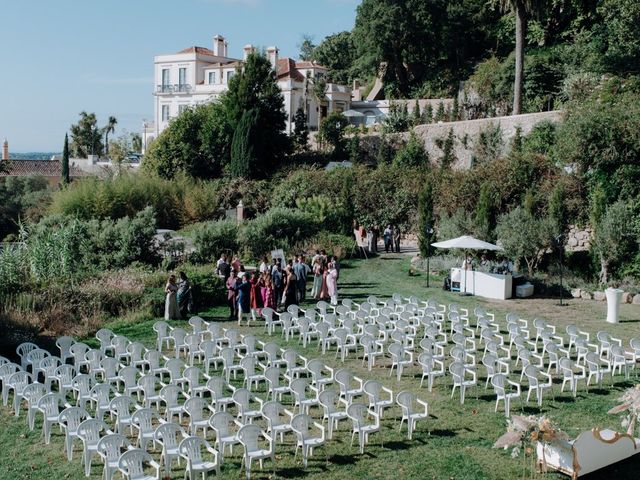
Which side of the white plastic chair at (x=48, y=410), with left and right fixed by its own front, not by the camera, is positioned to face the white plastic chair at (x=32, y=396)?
back

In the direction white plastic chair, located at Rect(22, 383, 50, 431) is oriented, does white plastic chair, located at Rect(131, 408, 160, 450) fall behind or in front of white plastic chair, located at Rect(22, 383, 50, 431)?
in front

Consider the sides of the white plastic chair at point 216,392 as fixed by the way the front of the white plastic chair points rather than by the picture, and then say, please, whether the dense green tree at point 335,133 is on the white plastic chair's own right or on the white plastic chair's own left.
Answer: on the white plastic chair's own left

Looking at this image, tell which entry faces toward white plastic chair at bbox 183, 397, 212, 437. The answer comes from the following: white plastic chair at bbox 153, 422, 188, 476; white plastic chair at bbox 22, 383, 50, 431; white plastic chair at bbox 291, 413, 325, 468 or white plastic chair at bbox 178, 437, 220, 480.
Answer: white plastic chair at bbox 22, 383, 50, 431

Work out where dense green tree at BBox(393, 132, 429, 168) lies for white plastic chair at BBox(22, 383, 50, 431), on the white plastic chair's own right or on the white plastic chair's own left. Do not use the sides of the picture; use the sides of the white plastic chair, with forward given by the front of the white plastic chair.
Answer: on the white plastic chair's own left

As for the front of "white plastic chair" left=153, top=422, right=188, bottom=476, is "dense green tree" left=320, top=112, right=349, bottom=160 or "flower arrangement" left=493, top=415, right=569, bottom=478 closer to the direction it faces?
the flower arrangement

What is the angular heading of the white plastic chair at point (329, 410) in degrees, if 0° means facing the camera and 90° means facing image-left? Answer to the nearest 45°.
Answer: approximately 315°

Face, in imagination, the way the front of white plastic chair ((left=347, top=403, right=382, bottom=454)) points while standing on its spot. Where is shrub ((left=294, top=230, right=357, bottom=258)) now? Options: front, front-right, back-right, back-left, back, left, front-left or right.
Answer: back-left

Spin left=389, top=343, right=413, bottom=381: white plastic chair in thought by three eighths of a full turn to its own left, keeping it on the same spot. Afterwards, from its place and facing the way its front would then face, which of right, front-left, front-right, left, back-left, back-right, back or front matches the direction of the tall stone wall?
front

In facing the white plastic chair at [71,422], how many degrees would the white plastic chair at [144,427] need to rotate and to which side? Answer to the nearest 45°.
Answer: approximately 135° to its right

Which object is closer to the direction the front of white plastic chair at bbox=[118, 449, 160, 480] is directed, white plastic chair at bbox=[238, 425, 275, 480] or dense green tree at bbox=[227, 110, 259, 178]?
the white plastic chair
